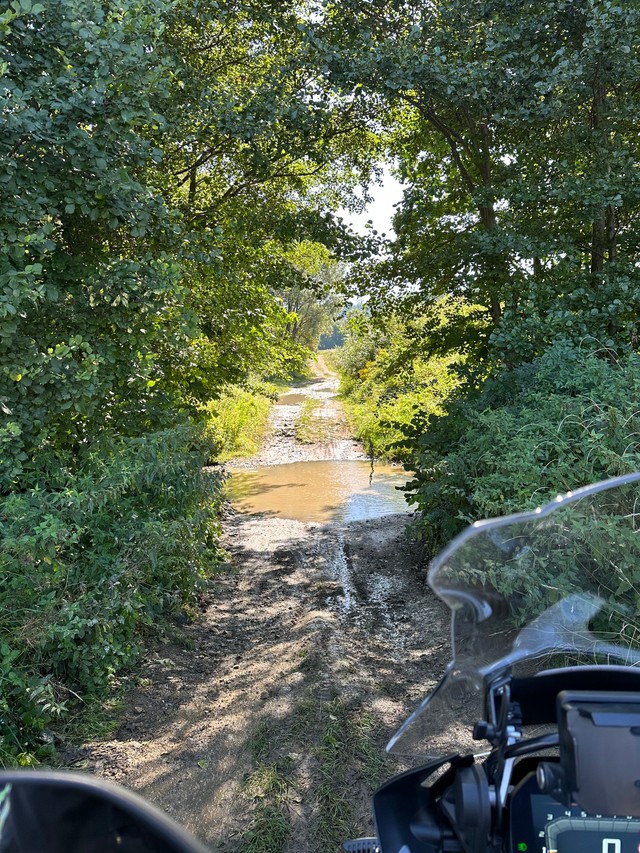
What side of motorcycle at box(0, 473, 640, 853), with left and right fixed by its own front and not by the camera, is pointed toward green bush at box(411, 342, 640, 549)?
front

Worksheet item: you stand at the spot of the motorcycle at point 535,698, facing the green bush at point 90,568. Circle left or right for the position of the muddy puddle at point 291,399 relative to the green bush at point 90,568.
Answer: right

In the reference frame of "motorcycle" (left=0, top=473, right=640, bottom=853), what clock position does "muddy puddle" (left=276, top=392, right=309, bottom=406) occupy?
The muddy puddle is roughly at 12 o'clock from the motorcycle.

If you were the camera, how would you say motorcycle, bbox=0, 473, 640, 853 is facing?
facing away from the viewer

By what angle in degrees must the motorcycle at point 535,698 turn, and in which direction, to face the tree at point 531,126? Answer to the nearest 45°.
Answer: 0° — it already faces it

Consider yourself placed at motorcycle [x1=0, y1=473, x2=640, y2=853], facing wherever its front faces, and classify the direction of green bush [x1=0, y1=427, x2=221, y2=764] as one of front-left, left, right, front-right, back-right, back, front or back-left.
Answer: front-left
